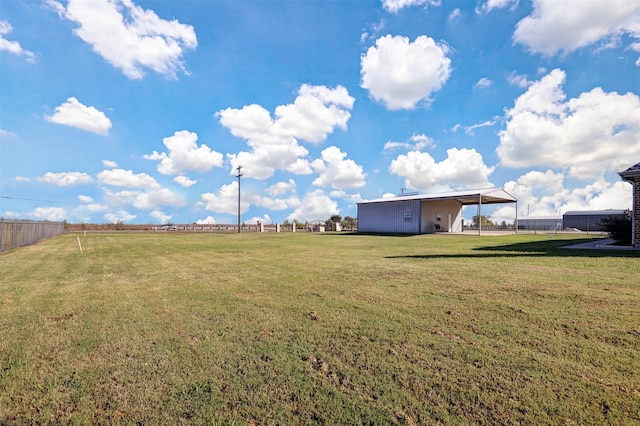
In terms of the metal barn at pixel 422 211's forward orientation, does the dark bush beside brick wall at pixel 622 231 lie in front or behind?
in front

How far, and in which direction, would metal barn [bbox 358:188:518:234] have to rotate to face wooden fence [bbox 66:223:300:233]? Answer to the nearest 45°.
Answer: approximately 135° to its right

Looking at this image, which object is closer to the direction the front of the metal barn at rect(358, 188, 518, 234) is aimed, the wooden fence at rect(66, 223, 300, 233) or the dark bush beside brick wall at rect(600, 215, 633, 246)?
the dark bush beside brick wall

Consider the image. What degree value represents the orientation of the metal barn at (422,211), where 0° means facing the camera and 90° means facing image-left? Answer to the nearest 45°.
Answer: approximately 315°

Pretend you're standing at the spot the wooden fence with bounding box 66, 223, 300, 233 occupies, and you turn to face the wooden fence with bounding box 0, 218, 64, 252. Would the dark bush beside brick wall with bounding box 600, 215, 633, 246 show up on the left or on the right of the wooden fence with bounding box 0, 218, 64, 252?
left

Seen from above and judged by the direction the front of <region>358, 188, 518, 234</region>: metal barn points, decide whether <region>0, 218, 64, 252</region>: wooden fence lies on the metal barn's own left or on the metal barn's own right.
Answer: on the metal barn's own right

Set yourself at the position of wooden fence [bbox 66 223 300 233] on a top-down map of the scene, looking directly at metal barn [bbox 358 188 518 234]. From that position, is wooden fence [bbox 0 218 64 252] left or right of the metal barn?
right
